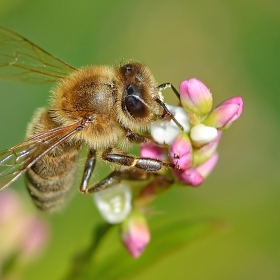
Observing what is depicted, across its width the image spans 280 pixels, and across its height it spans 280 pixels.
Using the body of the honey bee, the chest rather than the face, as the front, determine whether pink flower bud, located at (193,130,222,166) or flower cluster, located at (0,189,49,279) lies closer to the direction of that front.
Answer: the pink flower bud

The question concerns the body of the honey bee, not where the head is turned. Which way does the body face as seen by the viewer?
to the viewer's right

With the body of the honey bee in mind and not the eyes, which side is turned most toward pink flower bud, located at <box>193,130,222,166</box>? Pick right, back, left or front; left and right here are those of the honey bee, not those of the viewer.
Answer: front
